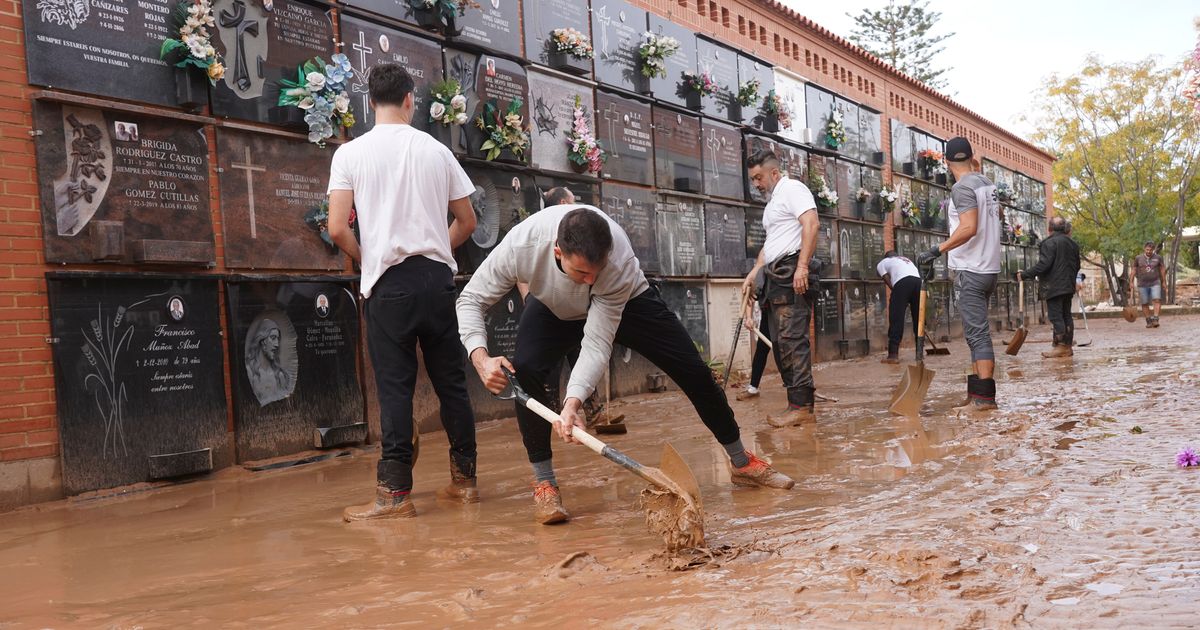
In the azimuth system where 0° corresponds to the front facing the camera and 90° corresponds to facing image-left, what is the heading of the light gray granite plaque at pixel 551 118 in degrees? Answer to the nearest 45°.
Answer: approximately 315°

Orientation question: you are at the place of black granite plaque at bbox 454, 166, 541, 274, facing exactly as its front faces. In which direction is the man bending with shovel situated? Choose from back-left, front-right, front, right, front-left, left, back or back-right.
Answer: front-right

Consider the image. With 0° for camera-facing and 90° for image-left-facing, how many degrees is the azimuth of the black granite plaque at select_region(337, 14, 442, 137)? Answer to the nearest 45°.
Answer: approximately 315°

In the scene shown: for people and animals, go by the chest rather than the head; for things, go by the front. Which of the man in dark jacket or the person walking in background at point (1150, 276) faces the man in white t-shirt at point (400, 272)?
the person walking in background

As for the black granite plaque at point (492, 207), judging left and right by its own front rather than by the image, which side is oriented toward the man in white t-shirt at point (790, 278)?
front

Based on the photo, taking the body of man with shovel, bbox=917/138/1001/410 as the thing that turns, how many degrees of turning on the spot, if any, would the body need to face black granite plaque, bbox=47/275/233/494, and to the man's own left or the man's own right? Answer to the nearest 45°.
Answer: approximately 90° to the man's own left

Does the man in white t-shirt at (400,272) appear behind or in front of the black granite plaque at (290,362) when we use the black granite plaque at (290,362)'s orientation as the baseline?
in front

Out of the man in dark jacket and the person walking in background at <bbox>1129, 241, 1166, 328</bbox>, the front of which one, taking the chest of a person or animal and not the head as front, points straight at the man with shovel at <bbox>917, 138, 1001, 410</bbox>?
the person walking in background

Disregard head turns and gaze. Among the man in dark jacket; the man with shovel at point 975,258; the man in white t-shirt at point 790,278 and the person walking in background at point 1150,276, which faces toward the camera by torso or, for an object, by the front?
the person walking in background

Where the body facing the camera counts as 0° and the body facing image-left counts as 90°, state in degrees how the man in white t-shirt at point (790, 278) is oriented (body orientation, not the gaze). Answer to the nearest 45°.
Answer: approximately 90°

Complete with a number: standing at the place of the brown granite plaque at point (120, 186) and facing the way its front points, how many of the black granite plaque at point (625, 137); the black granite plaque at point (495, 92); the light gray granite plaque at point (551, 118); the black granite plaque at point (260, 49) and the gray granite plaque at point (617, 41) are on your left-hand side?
5

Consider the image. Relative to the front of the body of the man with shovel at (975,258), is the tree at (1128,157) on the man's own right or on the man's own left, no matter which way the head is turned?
on the man's own right
